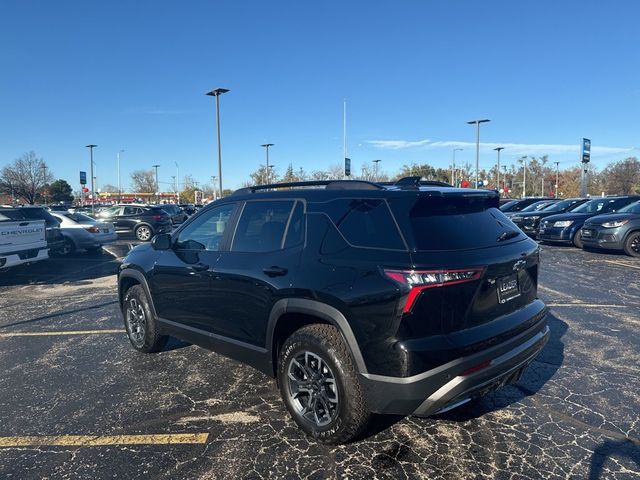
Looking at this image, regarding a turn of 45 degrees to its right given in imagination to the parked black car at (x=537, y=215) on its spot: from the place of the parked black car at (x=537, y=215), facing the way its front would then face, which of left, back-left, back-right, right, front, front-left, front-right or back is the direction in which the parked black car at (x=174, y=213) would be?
front

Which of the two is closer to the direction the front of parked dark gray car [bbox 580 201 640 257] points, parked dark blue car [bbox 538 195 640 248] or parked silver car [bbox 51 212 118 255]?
the parked silver car

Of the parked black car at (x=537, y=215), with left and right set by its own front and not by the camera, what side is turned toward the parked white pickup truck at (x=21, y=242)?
front

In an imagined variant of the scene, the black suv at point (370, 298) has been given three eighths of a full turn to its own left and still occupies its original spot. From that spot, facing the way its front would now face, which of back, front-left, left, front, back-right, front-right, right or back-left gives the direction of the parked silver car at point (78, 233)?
back-right

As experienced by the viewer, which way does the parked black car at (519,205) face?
facing the viewer and to the left of the viewer

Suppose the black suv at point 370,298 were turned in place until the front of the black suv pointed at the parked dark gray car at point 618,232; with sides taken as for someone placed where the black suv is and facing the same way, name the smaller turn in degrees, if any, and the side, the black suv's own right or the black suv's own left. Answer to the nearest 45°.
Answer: approximately 90° to the black suv's own right

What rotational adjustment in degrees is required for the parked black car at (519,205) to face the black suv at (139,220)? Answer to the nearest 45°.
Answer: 0° — it already faces it

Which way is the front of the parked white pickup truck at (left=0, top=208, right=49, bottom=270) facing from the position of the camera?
facing away from the viewer and to the left of the viewer

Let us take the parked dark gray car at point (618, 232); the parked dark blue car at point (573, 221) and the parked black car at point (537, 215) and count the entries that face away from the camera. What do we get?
0

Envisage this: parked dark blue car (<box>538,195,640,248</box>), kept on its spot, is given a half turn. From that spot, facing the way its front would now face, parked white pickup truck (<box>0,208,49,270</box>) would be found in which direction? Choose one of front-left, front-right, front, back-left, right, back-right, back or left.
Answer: back

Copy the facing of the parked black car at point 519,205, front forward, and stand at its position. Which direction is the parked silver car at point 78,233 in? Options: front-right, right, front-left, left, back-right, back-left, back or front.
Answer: front

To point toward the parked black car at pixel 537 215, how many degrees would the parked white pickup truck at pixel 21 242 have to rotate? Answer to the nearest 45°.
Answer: approximately 135° to its right

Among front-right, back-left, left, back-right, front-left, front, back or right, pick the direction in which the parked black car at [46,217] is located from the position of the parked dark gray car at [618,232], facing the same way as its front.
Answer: front

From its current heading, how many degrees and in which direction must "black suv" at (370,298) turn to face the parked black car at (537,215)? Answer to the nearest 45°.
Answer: approximately 90° to its right

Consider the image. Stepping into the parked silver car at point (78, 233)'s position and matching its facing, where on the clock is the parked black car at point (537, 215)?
The parked black car is roughly at 5 o'clock from the parked silver car.
